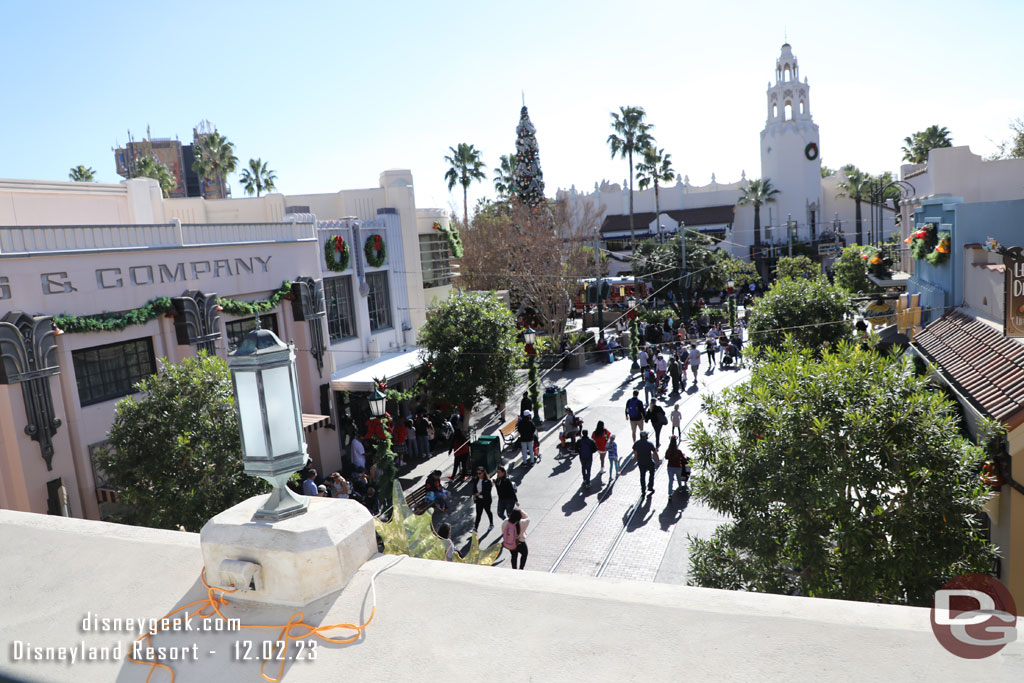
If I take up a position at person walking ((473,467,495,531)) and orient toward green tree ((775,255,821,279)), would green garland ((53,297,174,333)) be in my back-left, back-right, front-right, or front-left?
back-left

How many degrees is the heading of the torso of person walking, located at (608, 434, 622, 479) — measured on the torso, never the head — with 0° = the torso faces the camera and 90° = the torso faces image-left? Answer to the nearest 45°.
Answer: approximately 180°

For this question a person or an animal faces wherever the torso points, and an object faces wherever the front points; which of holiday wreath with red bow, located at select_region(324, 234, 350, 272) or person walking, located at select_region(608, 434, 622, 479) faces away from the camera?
the person walking

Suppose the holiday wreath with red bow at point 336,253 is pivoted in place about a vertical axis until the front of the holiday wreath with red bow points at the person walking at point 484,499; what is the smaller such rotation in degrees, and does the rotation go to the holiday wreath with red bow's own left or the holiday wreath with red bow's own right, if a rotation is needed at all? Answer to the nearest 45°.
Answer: approximately 45° to the holiday wreath with red bow's own right

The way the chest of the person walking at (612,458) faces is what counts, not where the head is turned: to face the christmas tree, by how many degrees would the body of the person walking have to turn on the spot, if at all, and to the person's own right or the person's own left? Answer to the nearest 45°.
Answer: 0° — they already face it

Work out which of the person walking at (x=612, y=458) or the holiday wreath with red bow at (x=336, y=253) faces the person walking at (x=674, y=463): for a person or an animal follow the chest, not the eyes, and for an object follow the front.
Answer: the holiday wreath with red bow

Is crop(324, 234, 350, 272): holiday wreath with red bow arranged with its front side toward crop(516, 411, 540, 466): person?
yes

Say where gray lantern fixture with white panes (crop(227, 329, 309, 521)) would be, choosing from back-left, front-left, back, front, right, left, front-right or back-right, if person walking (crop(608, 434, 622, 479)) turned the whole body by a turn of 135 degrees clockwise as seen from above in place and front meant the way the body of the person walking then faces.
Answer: front-right

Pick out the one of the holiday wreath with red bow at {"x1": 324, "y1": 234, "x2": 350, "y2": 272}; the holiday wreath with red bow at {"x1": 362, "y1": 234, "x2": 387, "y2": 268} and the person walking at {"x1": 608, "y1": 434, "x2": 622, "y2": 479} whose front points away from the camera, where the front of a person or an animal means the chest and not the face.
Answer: the person walking

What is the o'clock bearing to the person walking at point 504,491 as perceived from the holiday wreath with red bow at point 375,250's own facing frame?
The person walking is roughly at 1 o'clock from the holiday wreath with red bow.

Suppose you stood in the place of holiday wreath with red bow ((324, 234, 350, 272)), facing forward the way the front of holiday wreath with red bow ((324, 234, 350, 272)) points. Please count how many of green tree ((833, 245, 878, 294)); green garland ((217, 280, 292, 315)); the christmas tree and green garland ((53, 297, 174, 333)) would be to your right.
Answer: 2
